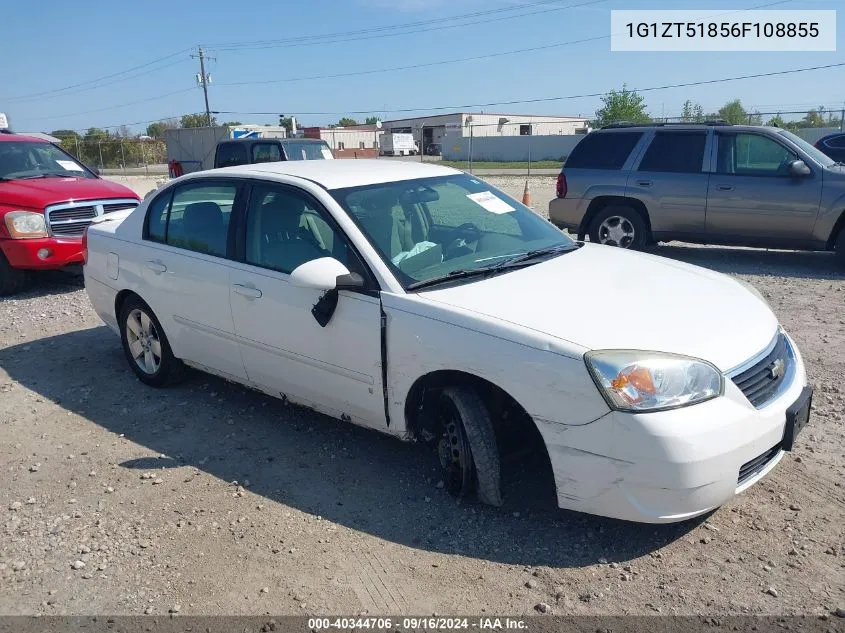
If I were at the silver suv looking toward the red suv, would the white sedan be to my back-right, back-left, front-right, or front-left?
front-left

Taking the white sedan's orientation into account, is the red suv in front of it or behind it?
behind

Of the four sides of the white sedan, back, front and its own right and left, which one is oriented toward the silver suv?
left

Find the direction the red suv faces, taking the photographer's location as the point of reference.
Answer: facing the viewer and to the right of the viewer

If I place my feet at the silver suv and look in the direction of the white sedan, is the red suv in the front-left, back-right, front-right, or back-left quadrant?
front-right

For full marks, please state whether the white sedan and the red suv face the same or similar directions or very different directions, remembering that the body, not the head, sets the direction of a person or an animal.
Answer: same or similar directions

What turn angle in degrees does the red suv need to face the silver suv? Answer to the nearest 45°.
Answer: approximately 45° to its left

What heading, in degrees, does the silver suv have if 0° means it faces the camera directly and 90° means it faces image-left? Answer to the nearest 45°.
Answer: approximately 270°

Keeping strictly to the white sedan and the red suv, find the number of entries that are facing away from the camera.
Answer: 0

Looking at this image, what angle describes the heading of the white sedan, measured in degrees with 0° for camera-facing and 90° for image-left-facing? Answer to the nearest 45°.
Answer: approximately 315°

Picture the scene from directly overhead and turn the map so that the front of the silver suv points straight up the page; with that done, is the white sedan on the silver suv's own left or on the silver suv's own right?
on the silver suv's own right

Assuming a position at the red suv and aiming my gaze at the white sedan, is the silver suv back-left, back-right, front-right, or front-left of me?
front-left
